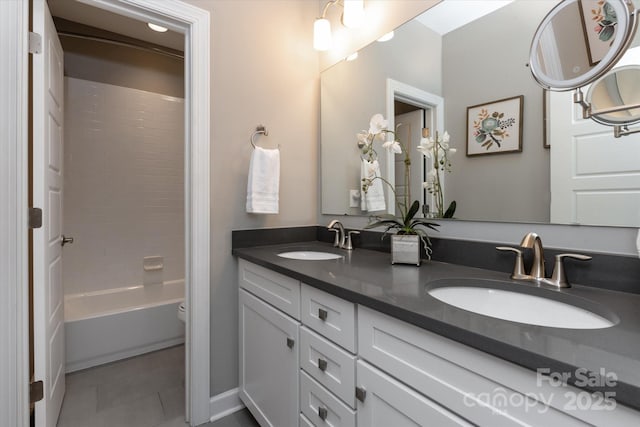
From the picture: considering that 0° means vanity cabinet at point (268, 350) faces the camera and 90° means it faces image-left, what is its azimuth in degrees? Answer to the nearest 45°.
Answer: approximately 45°

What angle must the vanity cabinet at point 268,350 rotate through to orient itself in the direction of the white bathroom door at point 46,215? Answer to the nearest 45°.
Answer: approximately 45° to its right

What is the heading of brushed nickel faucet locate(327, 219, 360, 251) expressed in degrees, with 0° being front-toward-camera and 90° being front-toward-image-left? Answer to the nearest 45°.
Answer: approximately 45°

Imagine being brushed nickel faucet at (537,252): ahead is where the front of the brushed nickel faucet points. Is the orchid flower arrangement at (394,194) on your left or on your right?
on your right

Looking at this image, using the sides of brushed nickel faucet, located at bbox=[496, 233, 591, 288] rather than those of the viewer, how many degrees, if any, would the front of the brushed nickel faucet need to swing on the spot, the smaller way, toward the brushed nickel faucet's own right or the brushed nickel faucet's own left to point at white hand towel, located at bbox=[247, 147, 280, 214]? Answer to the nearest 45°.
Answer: approximately 45° to the brushed nickel faucet's own right

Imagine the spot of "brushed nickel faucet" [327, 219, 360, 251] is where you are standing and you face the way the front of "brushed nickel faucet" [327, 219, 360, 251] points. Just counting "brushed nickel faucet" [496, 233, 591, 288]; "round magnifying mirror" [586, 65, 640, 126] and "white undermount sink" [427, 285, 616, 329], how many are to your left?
3

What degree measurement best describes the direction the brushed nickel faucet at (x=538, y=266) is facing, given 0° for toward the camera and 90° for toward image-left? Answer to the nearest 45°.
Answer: approximately 45°
